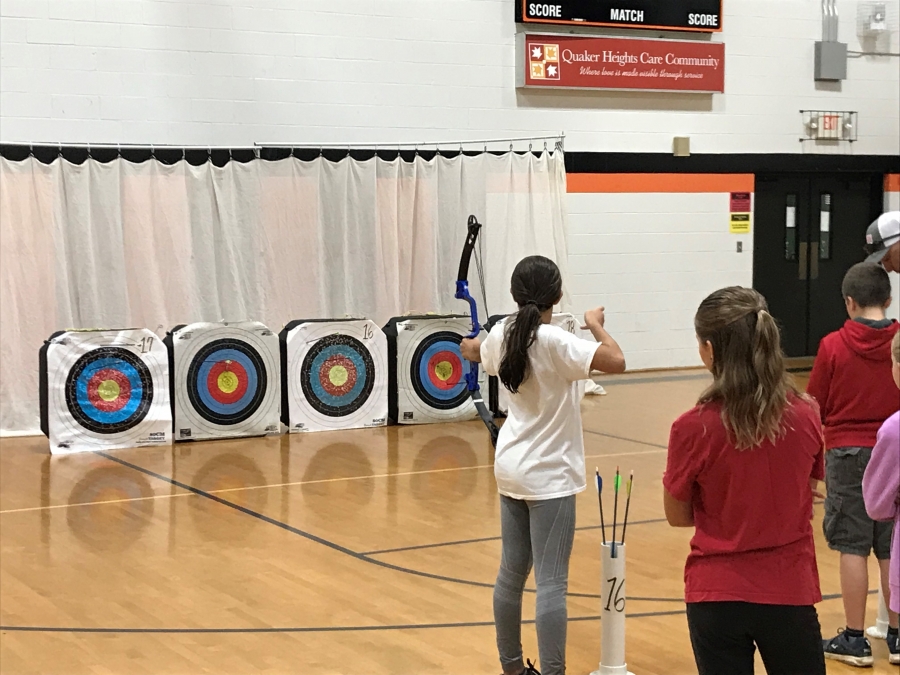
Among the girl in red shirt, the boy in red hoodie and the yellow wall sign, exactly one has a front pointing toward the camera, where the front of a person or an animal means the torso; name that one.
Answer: the yellow wall sign

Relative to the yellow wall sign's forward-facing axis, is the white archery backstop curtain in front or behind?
in front

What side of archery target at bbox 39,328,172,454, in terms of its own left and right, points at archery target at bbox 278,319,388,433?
left

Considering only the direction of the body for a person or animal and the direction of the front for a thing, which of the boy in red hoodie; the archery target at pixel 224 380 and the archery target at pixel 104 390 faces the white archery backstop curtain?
the boy in red hoodie

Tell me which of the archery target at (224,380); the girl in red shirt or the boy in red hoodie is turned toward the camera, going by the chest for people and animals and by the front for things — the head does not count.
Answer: the archery target

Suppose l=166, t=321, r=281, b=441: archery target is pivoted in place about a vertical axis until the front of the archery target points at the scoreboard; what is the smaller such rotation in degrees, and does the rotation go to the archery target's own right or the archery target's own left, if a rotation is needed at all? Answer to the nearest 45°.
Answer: approximately 135° to the archery target's own left

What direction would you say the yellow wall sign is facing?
toward the camera

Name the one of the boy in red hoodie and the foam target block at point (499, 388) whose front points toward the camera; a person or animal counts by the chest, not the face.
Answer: the foam target block

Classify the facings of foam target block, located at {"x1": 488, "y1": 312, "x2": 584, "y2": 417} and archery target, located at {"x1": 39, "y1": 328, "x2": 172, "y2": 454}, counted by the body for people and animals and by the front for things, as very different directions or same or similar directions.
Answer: same or similar directions

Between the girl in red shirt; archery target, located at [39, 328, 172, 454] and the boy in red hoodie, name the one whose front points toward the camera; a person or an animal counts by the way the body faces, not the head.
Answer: the archery target

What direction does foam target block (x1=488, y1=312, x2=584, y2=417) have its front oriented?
toward the camera

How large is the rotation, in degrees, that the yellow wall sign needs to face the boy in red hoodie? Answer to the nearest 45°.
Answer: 0° — it already faces them

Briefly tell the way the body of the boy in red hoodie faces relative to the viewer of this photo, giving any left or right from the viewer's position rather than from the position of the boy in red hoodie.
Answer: facing away from the viewer and to the left of the viewer

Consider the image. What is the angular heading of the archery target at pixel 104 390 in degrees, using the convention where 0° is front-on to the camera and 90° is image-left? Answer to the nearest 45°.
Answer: approximately 0°

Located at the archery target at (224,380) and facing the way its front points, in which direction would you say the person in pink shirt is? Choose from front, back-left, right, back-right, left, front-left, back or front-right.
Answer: front

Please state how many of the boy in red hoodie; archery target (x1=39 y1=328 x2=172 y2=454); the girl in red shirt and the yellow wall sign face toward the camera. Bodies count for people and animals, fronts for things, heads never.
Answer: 2

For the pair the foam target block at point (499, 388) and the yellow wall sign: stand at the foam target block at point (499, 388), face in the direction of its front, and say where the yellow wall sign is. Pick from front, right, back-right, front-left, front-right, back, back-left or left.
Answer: back-left

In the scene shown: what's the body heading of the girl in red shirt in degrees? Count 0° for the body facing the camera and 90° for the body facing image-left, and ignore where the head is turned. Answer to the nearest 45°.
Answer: approximately 135°

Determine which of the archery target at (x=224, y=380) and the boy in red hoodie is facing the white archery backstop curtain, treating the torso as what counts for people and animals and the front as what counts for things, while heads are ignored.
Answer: the boy in red hoodie

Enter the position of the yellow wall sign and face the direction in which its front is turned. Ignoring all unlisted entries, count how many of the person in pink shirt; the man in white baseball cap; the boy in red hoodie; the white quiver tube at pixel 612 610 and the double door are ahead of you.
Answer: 4

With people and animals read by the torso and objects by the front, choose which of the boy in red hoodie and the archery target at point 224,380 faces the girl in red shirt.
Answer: the archery target
